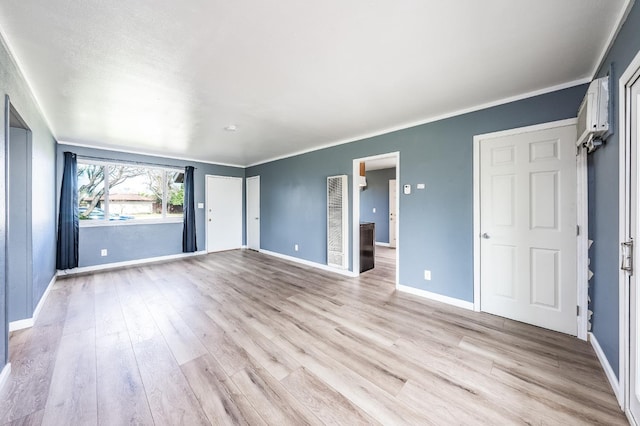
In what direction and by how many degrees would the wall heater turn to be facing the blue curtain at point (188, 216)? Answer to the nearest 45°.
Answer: approximately 45° to its right

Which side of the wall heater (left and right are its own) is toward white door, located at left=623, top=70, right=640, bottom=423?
left

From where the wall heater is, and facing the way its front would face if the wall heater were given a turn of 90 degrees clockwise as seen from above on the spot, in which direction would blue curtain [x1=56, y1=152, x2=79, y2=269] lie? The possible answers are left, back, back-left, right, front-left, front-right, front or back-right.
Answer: front-left

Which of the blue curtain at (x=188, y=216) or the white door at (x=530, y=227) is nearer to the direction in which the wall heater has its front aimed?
the blue curtain

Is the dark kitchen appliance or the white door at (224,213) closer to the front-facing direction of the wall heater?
the white door

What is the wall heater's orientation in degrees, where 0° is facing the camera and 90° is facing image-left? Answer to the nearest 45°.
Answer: approximately 45°

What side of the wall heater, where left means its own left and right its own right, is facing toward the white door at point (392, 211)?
back

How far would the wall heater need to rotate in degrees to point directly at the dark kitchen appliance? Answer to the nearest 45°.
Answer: approximately 135° to its left
